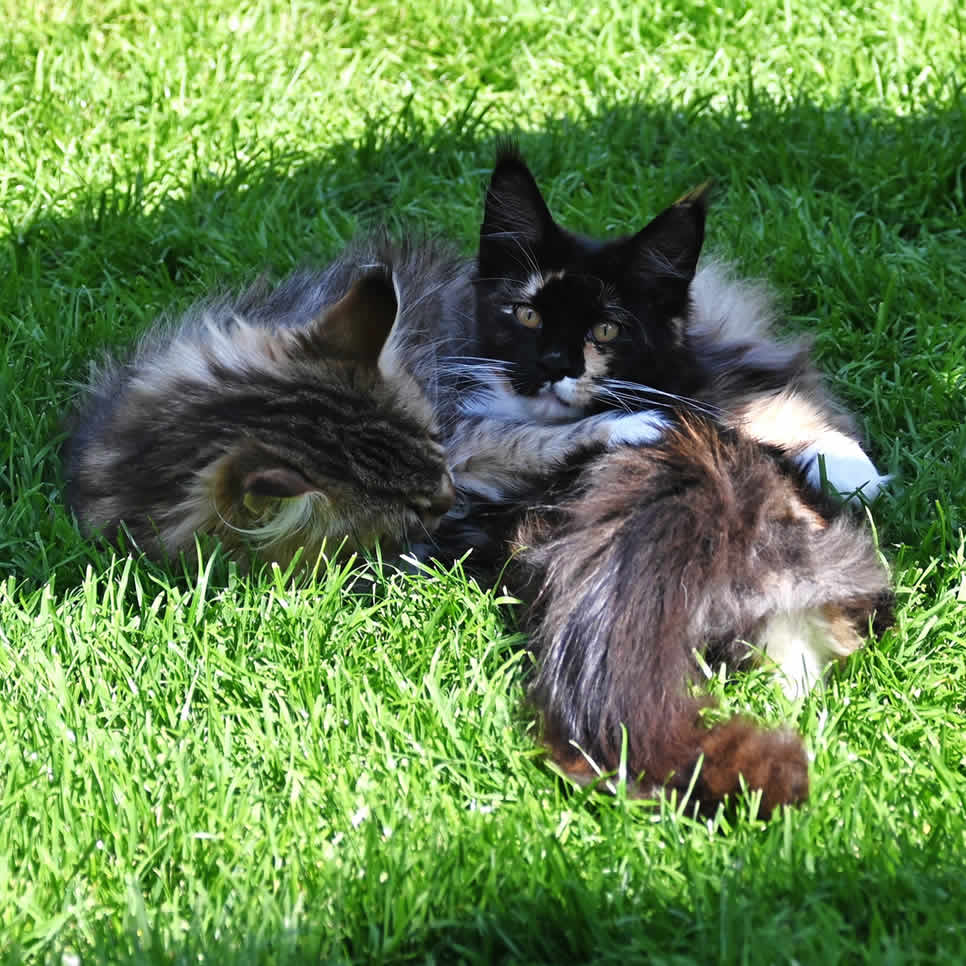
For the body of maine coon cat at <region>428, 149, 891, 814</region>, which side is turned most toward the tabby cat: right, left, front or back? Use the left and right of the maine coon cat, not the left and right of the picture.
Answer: left

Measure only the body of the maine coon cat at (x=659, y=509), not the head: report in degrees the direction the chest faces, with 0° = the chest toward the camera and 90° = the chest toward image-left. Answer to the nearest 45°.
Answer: approximately 180°
